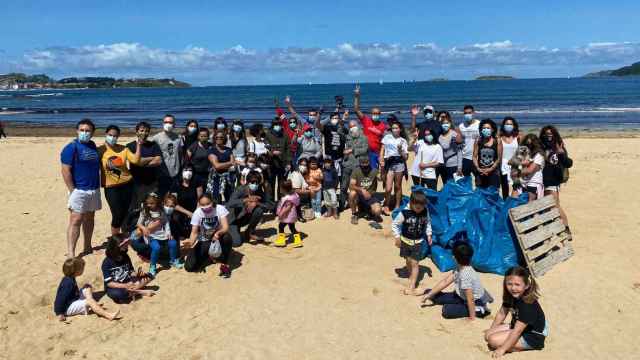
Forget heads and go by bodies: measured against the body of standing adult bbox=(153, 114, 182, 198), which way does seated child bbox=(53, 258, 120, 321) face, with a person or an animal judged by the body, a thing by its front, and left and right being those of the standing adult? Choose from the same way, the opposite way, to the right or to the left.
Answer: to the left

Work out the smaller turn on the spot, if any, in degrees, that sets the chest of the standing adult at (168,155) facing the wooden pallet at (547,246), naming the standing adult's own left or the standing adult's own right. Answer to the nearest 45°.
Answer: approximately 45° to the standing adult's own left

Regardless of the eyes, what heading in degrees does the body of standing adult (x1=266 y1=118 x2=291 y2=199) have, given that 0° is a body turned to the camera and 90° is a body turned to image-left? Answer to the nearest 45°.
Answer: approximately 0°

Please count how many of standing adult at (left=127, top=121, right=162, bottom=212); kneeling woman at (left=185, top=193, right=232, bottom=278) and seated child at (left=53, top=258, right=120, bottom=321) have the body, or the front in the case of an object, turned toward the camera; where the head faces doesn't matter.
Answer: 2

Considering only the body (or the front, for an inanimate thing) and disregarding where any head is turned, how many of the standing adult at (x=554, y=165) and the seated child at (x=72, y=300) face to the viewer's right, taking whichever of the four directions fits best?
1

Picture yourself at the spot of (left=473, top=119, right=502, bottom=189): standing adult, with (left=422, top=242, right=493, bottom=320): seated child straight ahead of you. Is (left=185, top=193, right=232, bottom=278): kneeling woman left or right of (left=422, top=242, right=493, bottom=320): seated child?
right

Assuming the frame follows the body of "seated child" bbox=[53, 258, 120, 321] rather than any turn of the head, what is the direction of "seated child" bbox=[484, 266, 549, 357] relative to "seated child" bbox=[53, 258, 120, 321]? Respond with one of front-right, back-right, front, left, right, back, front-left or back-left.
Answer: front-right
